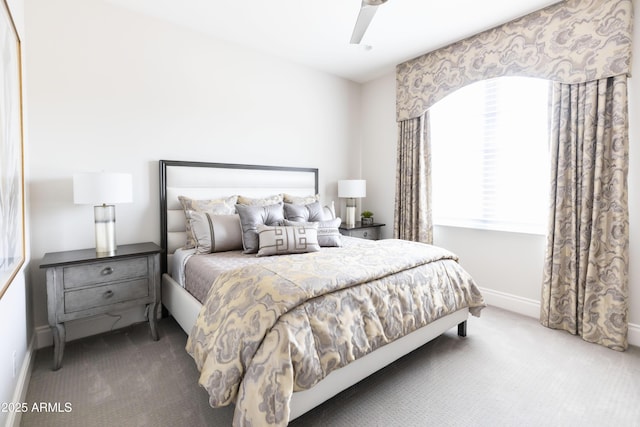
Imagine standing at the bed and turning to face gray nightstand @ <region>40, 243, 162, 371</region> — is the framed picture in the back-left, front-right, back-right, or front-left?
front-left

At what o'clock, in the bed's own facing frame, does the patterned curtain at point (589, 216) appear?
The patterned curtain is roughly at 10 o'clock from the bed.

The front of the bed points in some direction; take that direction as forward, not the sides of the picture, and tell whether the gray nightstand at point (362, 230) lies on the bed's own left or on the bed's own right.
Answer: on the bed's own left

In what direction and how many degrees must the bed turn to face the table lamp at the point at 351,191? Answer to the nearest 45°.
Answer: approximately 135° to its left

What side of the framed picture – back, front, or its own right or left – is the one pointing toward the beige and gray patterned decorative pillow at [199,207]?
front

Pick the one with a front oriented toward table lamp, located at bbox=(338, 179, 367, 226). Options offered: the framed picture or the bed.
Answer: the framed picture

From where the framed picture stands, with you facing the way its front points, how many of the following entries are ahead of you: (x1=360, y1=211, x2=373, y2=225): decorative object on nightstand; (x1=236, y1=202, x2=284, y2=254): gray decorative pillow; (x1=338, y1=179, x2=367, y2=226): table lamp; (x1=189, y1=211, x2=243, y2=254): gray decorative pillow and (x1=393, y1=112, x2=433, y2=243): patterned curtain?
5

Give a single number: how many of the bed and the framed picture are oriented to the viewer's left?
0

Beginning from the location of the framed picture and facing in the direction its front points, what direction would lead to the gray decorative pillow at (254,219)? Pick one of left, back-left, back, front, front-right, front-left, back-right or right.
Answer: front

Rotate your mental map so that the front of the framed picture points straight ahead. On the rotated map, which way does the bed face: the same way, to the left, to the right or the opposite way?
to the right

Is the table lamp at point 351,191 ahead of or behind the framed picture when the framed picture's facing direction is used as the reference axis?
ahead

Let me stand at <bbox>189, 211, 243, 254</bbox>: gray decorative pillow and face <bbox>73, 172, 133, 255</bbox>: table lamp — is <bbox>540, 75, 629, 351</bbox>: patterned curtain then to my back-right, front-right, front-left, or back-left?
back-left

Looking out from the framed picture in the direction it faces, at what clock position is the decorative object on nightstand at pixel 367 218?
The decorative object on nightstand is roughly at 12 o'clock from the framed picture.

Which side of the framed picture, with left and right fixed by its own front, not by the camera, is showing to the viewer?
right

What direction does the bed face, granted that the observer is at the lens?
facing the viewer and to the right of the viewer

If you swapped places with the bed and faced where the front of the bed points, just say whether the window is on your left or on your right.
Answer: on your left
